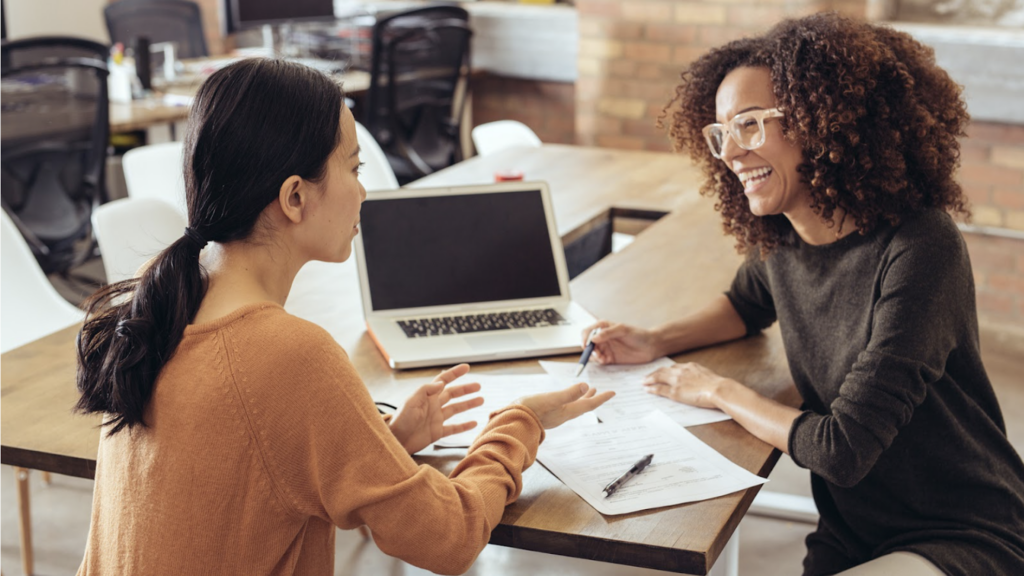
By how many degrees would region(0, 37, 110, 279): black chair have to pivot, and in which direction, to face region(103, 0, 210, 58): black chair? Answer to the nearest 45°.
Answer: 0° — it already faces it

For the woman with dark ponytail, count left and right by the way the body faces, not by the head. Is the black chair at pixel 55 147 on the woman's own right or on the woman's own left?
on the woman's own left

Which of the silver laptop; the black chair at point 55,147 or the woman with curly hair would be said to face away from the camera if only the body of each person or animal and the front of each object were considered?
the black chair

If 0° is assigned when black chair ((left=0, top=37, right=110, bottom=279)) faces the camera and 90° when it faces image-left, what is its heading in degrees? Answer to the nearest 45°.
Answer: approximately 180°

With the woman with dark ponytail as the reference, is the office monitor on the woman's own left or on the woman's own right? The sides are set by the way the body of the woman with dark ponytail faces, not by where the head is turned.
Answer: on the woman's own left

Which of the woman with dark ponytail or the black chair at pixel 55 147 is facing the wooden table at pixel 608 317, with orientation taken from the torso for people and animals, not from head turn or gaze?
the woman with dark ponytail

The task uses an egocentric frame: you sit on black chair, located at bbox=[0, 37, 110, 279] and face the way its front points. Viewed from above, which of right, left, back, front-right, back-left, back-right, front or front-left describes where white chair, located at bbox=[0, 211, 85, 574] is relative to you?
back

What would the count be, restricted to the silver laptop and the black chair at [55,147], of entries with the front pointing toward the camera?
1

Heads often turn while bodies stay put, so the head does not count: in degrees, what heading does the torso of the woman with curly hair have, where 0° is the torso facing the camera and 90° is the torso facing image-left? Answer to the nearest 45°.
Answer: approximately 45°

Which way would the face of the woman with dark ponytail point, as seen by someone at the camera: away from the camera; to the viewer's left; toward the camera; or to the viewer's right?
to the viewer's right

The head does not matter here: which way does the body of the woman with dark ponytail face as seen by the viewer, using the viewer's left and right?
facing away from the viewer and to the right of the viewer
